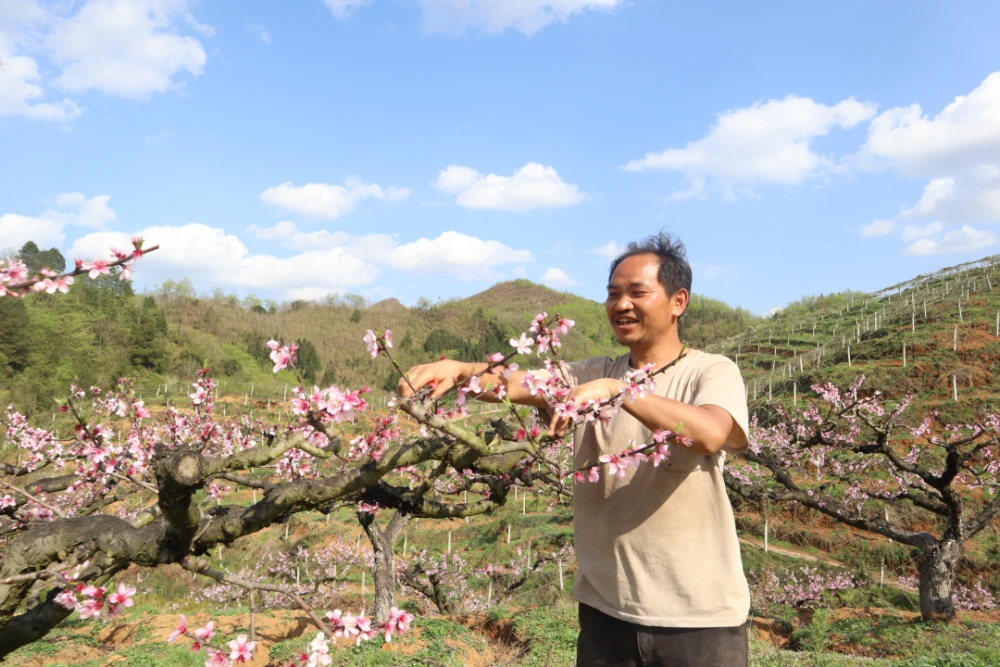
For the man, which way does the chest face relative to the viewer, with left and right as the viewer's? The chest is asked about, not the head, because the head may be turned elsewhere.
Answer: facing the viewer and to the left of the viewer

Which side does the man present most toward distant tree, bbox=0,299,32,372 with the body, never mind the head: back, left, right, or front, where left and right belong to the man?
right

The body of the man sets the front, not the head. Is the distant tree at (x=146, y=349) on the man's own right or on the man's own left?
on the man's own right
